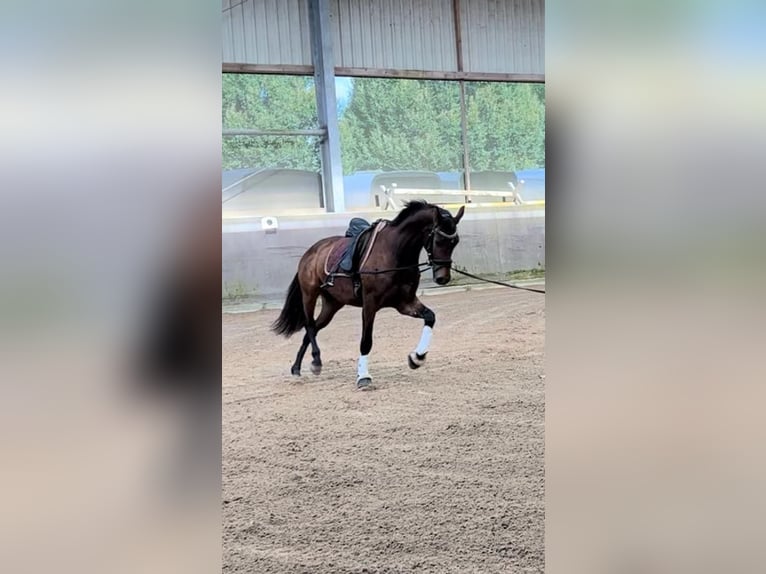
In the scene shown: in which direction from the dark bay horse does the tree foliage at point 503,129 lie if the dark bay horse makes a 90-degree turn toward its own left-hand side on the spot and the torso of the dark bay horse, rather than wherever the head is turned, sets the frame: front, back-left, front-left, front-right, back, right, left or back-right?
front

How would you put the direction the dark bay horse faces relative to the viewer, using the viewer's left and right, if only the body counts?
facing the viewer and to the right of the viewer
